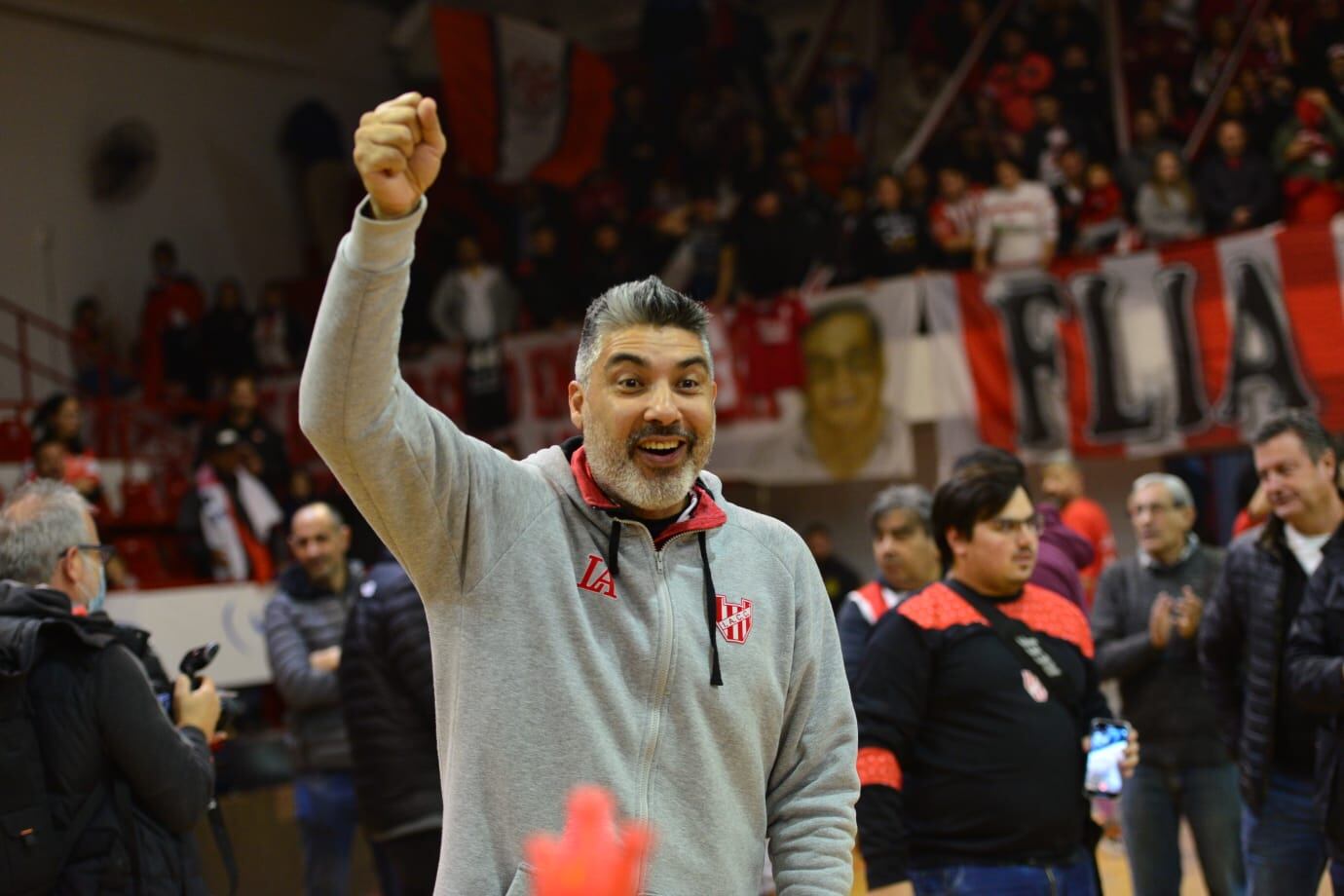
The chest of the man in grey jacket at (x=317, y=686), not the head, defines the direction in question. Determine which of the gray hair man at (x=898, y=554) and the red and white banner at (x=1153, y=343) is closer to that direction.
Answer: the gray hair man

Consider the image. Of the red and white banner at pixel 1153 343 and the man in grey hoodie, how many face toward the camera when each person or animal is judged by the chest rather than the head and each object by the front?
2

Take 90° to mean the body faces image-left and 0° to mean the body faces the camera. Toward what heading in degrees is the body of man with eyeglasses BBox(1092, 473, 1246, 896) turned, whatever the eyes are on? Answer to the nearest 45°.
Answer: approximately 0°

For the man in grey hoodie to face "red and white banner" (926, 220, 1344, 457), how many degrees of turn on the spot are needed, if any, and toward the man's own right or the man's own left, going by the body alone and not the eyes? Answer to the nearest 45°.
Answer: approximately 135° to the man's own left

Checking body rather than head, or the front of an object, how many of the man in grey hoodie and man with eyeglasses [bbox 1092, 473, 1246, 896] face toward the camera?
2
